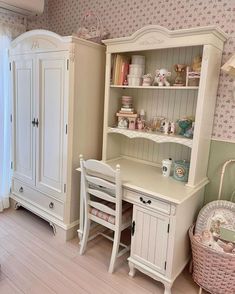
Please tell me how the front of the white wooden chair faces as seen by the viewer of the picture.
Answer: facing away from the viewer and to the right of the viewer

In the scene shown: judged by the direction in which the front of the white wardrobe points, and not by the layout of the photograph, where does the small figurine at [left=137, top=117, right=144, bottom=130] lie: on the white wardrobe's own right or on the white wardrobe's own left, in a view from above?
on the white wardrobe's own left

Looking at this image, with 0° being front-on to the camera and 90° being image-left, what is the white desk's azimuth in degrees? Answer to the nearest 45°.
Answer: approximately 45°

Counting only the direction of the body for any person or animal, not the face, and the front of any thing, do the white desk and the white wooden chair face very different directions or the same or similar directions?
very different directions

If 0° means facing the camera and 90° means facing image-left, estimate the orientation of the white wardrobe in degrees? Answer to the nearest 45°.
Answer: approximately 45°

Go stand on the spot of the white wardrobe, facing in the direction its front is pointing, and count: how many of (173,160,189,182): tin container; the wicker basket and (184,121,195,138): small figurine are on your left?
3

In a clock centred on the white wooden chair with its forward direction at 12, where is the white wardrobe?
The white wardrobe is roughly at 9 o'clock from the white wooden chair.

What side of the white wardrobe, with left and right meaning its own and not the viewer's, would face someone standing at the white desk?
left

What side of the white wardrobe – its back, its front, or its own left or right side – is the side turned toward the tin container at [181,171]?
left
